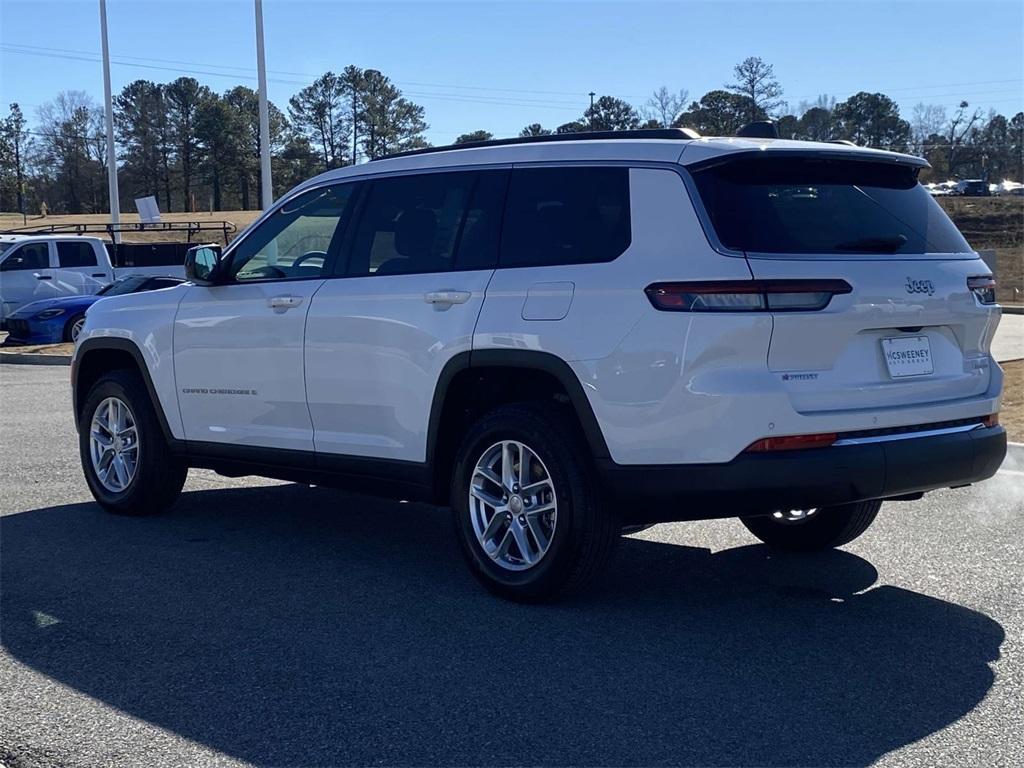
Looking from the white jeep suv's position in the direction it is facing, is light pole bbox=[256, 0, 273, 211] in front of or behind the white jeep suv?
in front

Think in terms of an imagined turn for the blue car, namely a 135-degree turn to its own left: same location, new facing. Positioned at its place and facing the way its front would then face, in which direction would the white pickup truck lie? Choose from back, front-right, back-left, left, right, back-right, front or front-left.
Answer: left

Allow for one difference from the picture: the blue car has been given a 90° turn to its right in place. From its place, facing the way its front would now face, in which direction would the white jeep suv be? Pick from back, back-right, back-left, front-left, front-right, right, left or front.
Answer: back-left

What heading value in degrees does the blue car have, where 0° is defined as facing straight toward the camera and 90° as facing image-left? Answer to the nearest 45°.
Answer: approximately 45°

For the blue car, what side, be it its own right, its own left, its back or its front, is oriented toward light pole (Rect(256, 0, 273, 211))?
back

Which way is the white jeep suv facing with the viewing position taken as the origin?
facing away from the viewer and to the left of the viewer
